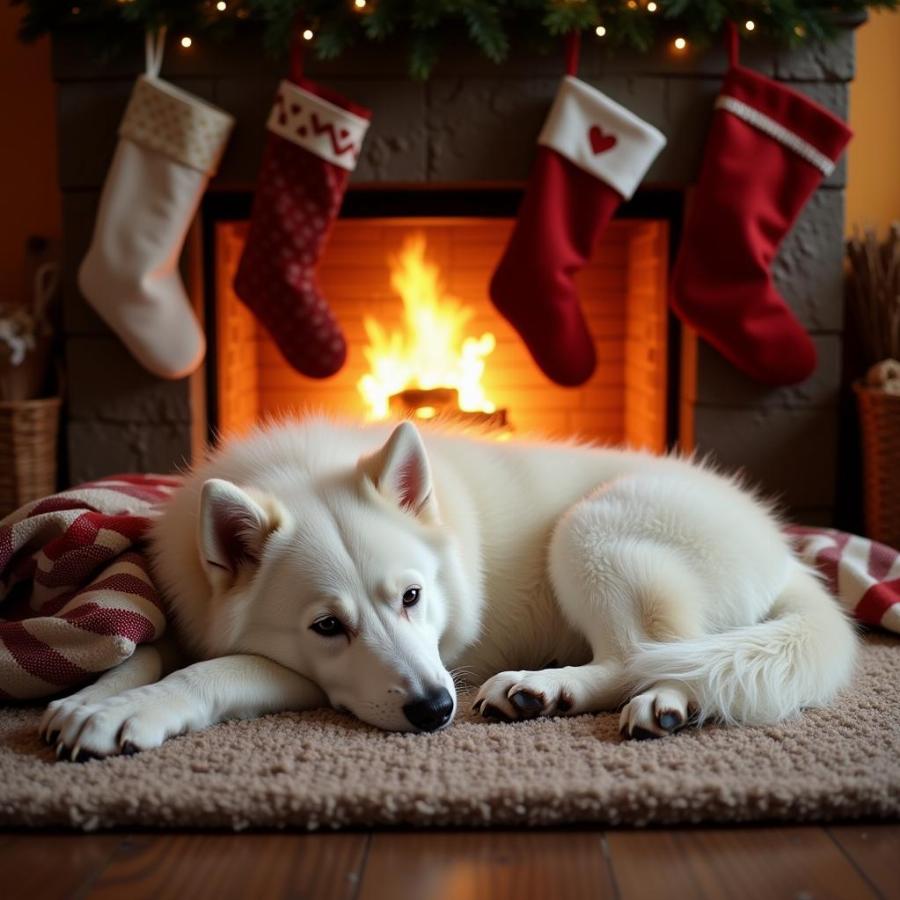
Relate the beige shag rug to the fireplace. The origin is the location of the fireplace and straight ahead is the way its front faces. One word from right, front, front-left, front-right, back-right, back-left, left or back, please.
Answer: front

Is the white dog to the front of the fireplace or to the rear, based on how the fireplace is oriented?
to the front

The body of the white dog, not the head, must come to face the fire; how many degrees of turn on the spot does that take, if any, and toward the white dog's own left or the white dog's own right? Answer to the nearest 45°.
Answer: approximately 90° to the white dog's own right

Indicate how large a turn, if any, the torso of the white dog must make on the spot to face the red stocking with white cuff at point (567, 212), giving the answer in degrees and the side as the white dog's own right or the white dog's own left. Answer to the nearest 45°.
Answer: approximately 90° to the white dog's own right

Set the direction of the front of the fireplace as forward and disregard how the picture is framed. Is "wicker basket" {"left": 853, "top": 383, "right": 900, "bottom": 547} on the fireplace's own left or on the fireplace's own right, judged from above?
on the fireplace's own left

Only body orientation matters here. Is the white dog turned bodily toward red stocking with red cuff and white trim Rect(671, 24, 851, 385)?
no

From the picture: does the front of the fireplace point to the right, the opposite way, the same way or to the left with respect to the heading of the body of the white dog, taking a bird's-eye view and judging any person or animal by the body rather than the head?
to the left

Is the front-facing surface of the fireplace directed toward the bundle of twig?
no

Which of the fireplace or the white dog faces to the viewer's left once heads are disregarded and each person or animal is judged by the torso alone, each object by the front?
the white dog

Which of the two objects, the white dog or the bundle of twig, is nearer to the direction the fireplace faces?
the white dog

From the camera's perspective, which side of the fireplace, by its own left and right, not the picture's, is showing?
front

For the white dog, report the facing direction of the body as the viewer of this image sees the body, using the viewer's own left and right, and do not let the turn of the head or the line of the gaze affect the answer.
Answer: facing to the left of the viewer

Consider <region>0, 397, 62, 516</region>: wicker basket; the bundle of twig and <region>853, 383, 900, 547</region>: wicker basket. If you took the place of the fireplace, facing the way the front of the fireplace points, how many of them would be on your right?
1

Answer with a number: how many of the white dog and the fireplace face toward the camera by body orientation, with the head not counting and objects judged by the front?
1

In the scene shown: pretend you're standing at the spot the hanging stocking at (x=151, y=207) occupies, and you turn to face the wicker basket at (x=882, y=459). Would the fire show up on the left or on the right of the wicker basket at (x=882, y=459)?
left

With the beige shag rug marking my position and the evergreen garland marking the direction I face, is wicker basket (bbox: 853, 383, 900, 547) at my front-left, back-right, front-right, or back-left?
front-right
